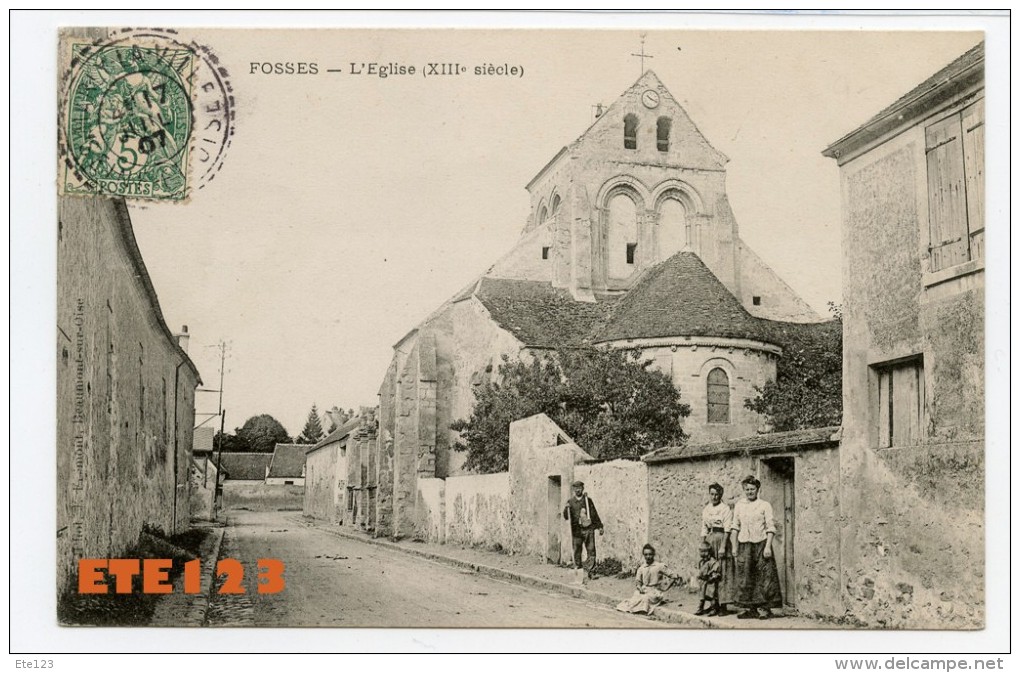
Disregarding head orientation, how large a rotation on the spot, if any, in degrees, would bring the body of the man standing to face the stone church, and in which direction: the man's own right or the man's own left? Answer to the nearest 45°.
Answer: approximately 180°

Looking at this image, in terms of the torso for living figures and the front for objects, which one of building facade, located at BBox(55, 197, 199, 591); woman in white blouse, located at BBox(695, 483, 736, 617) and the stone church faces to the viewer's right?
the building facade

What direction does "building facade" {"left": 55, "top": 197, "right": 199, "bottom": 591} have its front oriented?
to the viewer's right

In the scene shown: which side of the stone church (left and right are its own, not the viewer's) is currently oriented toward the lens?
back

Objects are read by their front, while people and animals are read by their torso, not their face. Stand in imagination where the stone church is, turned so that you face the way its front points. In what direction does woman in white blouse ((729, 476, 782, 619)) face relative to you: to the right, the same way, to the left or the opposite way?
the opposite way
